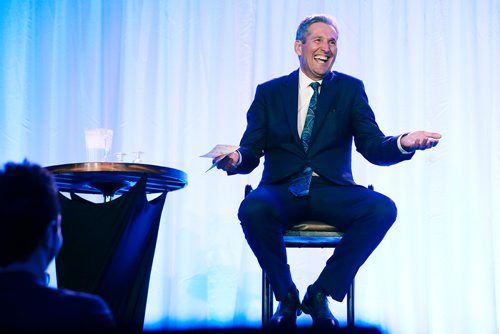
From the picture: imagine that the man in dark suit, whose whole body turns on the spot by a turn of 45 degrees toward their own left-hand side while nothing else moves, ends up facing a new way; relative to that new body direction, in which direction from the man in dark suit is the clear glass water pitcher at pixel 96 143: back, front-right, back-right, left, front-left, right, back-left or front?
back-right

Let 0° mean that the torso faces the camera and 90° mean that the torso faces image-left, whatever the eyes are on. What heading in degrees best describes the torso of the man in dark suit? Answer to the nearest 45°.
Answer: approximately 0°
